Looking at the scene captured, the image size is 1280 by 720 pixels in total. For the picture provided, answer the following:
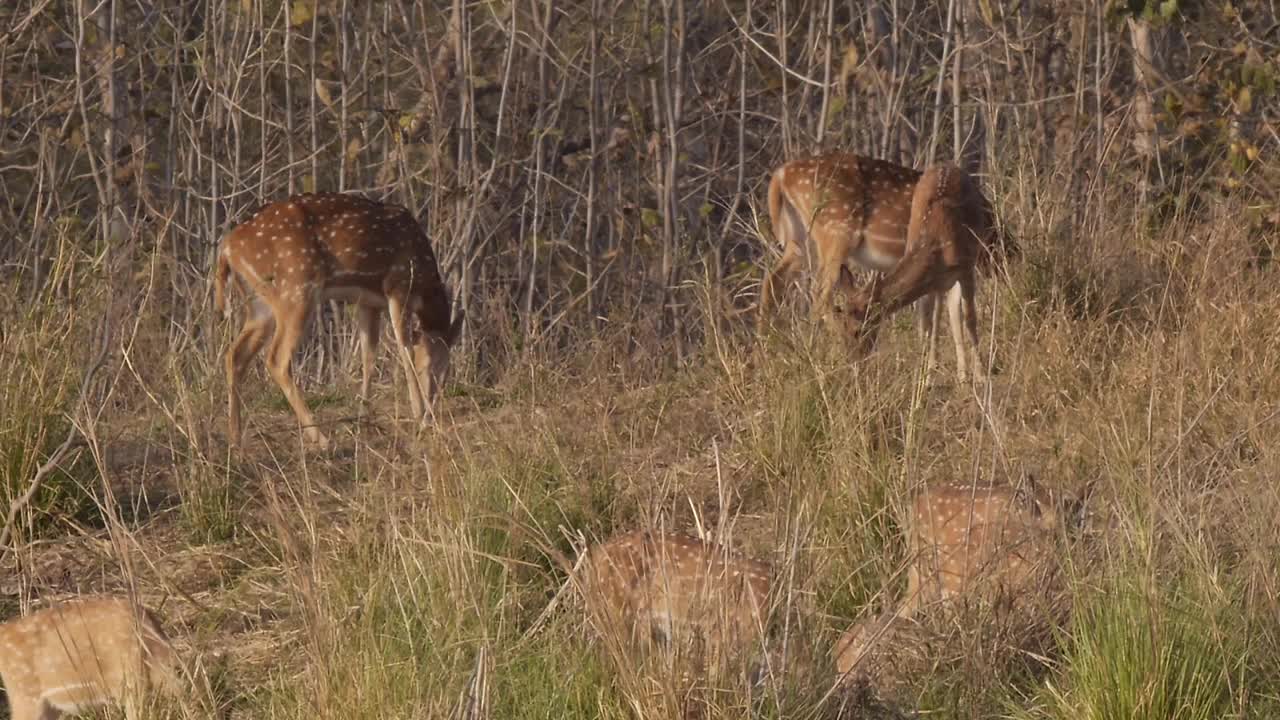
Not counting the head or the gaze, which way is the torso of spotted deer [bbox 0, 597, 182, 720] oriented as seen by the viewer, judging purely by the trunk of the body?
to the viewer's right

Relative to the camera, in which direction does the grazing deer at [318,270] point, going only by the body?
to the viewer's right

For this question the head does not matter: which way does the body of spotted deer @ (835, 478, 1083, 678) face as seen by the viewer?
to the viewer's left

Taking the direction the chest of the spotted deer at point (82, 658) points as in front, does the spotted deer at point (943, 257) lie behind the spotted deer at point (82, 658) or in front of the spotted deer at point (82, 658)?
in front

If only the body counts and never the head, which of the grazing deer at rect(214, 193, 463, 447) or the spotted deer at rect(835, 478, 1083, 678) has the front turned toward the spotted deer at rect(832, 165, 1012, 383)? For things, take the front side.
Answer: the grazing deer

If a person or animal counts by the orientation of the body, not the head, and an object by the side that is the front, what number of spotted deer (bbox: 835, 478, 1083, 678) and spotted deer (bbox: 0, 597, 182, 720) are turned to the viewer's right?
1

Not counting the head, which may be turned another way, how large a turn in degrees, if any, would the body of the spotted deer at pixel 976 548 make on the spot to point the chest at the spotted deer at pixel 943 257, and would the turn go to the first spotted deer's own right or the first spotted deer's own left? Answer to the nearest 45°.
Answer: approximately 90° to the first spotted deer's own left

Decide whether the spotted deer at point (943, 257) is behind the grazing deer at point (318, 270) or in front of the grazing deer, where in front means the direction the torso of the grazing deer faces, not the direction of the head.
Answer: in front
